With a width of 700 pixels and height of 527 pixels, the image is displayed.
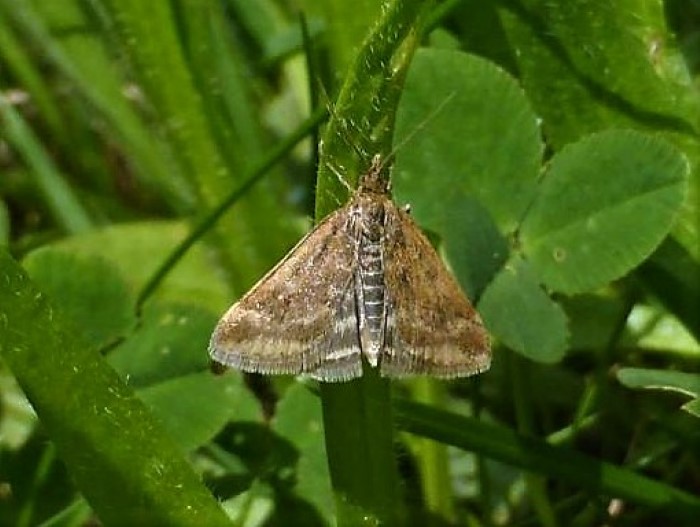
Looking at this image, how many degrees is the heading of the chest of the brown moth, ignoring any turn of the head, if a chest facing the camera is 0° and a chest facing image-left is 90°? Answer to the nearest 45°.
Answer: approximately 180°

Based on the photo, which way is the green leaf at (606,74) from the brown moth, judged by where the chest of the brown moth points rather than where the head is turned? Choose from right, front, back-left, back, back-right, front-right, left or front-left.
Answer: front-right
